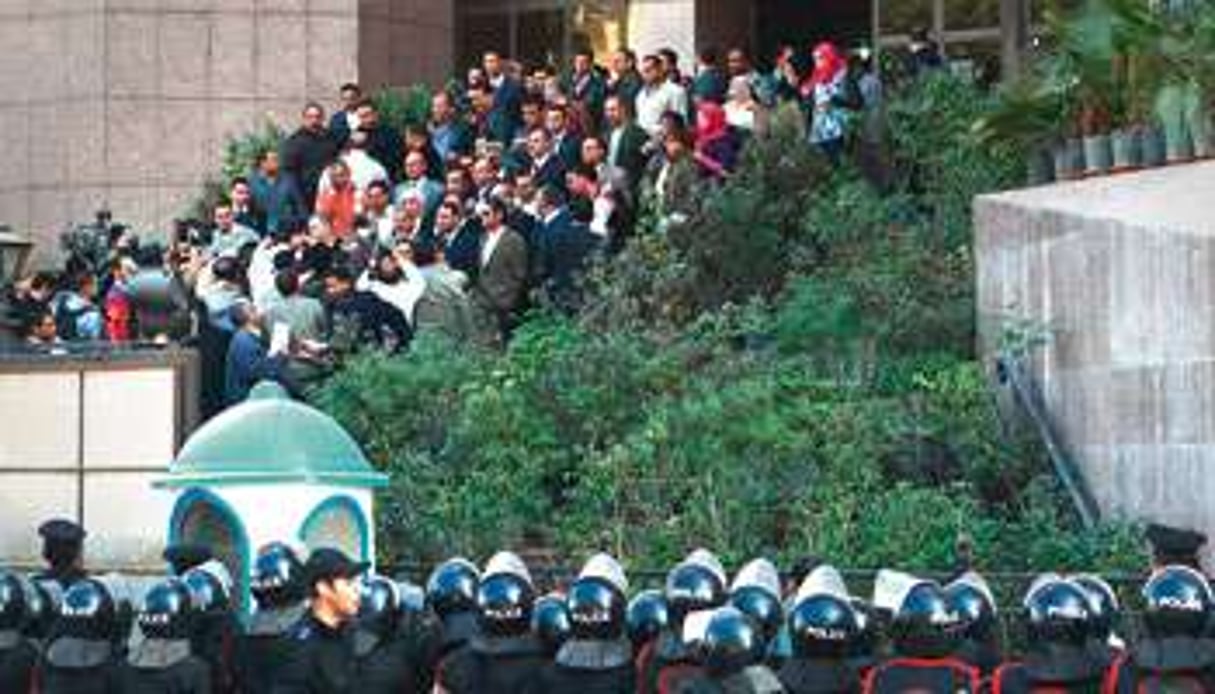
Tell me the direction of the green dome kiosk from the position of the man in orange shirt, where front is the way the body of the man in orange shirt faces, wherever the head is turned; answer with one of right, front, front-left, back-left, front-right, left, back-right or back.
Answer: front-left

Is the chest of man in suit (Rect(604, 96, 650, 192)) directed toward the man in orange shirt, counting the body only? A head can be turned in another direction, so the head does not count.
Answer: no

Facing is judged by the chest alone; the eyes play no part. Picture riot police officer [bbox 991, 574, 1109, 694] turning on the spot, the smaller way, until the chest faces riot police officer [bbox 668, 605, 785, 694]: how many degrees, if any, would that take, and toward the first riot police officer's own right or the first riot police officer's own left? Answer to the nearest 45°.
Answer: approximately 135° to the first riot police officer's own left

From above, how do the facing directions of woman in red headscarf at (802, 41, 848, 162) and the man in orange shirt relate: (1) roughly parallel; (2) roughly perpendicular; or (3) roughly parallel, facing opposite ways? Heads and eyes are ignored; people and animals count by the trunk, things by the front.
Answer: roughly parallel

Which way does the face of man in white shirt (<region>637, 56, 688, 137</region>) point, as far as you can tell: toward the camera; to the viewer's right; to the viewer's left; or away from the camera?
toward the camera

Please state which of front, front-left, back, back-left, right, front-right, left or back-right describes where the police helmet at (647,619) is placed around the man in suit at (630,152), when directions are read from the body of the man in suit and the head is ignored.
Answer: front-left

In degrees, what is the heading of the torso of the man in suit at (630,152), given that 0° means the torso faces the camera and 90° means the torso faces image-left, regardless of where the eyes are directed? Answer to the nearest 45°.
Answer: approximately 45°

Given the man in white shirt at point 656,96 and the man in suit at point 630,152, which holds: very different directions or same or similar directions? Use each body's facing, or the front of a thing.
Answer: same or similar directions

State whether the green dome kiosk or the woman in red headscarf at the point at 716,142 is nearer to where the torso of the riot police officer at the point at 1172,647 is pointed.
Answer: the woman in red headscarf

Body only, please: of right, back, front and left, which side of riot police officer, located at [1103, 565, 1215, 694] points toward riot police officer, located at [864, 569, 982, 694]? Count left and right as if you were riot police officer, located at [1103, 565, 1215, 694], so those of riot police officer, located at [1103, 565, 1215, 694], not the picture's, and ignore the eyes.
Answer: left

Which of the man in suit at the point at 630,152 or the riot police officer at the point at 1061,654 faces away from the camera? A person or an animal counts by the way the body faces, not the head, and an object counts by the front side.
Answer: the riot police officer

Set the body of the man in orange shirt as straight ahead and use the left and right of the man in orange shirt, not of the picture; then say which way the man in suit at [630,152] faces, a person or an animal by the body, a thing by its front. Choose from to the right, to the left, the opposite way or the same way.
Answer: the same way

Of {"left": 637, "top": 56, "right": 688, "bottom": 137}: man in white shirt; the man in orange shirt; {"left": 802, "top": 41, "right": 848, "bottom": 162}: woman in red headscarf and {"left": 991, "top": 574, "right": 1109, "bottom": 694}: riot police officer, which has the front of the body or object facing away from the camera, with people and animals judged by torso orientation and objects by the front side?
the riot police officer

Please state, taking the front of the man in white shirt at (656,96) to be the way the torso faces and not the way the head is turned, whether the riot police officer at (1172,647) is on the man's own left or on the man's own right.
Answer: on the man's own left

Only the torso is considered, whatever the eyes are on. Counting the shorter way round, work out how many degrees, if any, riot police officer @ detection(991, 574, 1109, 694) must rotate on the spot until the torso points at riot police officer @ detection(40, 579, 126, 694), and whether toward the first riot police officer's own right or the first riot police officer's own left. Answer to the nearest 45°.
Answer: approximately 90° to the first riot police officer's own left

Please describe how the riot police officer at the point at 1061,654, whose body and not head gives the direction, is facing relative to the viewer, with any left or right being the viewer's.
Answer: facing away from the viewer

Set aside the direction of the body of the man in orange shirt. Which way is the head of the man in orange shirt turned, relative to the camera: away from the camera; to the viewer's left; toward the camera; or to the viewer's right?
toward the camera
